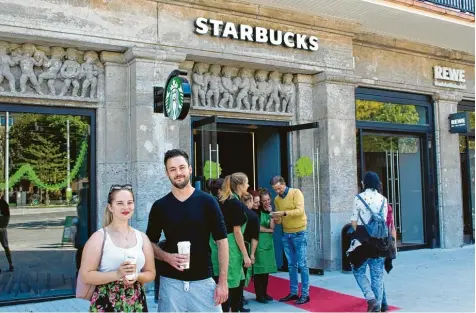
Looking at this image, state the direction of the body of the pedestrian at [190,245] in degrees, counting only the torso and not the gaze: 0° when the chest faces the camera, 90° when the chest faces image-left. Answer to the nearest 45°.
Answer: approximately 0°

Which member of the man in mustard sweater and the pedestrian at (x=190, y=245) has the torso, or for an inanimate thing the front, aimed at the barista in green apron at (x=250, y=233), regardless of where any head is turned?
the man in mustard sweater

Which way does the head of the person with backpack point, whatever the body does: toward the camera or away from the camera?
away from the camera

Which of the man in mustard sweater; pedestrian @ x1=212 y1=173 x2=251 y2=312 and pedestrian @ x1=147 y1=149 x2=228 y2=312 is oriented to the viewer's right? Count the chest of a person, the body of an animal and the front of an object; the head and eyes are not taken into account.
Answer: pedestrian @ x1=212 y1=173 x2=251 y2=312

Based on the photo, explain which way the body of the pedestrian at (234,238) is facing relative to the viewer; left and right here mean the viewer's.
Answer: facing to the right of the viewer
